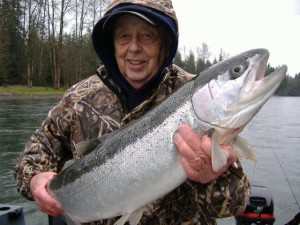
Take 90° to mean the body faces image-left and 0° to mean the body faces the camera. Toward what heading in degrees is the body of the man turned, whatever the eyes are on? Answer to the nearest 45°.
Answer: approximately 0°

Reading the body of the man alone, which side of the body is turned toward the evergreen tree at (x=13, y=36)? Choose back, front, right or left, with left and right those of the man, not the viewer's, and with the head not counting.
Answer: back
